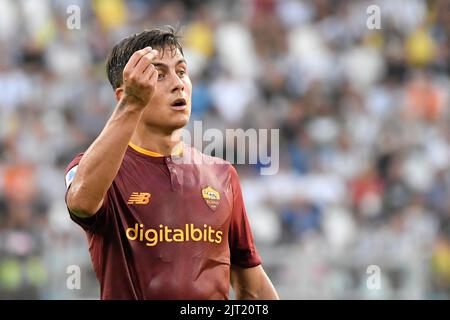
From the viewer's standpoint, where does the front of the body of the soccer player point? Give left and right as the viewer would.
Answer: facing the viewer and to the right of the viewer

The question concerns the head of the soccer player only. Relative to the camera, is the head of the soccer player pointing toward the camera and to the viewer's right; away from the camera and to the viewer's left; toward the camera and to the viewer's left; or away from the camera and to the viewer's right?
toward the camera and to the viewer's right
